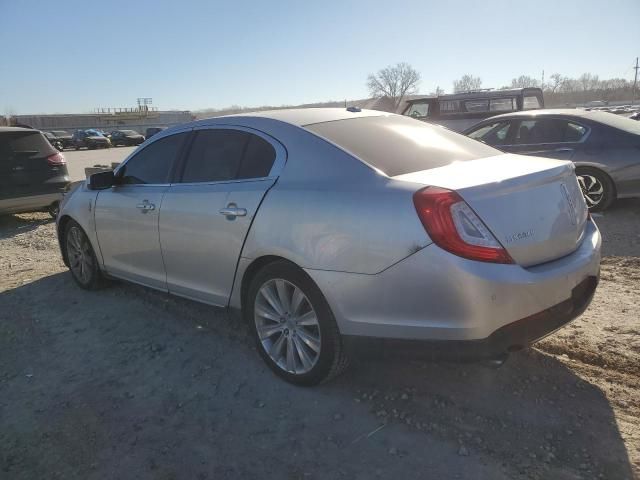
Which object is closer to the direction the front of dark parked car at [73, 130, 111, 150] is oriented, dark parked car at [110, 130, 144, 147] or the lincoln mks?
the lincoln mks

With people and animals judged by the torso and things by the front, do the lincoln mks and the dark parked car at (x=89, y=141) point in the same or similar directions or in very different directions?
very different directions

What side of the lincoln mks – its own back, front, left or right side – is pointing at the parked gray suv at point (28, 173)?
front

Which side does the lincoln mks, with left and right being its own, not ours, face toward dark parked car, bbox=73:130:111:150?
front

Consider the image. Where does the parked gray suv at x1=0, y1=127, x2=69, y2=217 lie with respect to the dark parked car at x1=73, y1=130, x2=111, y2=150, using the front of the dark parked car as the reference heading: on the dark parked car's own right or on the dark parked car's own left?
on the dark parked car's own right

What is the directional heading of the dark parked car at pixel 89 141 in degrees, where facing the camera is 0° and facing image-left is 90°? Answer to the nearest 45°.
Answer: approximately 315°

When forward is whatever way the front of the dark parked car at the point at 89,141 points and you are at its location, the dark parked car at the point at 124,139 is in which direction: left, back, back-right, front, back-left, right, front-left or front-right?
left

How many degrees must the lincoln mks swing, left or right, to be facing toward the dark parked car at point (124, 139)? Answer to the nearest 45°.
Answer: approximately 45° to its right

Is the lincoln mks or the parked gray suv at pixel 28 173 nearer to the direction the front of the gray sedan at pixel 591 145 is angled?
the parked gray suv

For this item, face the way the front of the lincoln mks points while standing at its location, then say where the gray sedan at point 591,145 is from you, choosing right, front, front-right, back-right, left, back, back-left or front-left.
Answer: right

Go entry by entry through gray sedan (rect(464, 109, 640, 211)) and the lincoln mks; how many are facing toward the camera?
0

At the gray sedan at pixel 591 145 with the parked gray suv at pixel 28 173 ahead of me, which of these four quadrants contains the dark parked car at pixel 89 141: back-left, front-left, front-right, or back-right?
front-right
